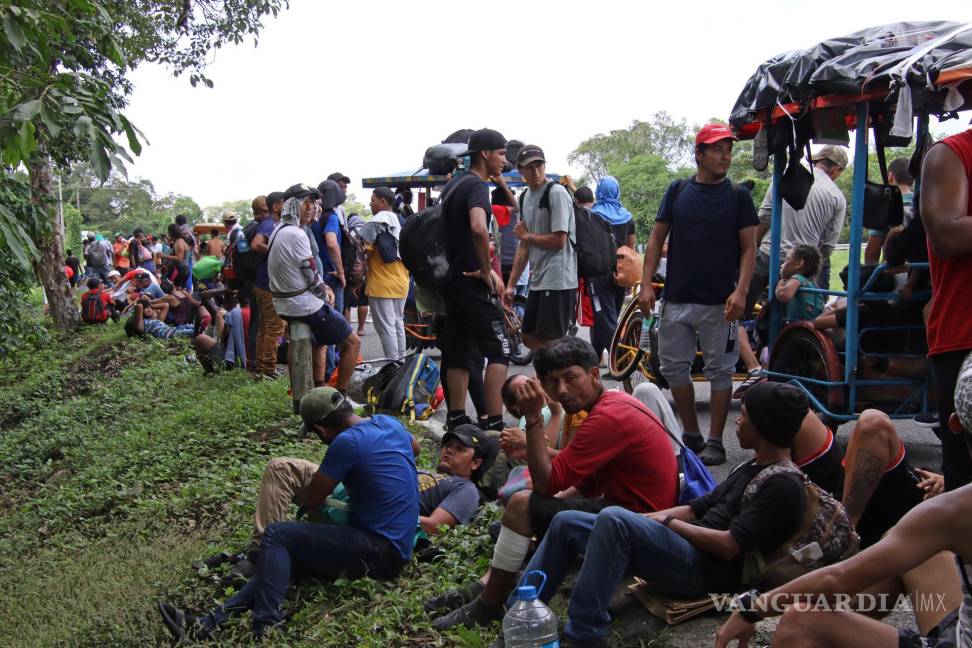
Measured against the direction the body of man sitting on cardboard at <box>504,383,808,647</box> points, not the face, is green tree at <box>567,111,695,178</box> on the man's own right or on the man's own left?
on the man's own right

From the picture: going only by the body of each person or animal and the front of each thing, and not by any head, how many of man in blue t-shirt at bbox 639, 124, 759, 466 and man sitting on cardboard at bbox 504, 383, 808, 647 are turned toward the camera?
1

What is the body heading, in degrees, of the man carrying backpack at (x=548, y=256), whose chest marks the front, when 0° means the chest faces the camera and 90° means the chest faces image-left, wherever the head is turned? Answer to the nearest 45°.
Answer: approximately 45°

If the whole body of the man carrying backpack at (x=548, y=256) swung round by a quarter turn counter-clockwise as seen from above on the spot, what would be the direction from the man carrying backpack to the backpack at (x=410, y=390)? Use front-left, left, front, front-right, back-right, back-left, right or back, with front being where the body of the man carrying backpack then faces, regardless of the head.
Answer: back

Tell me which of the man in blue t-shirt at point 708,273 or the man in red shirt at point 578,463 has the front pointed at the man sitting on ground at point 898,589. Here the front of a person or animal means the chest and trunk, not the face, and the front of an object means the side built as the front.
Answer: the man in blue t-shirt

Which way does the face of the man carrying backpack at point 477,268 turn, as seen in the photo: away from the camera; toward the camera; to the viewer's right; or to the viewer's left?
to the viewer's right

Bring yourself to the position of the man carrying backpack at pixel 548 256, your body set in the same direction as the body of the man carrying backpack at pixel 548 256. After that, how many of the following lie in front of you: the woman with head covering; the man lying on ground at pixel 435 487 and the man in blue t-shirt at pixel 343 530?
2

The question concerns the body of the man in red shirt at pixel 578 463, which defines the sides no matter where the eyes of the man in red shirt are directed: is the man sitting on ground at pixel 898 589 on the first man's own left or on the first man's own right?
on the first man's own left

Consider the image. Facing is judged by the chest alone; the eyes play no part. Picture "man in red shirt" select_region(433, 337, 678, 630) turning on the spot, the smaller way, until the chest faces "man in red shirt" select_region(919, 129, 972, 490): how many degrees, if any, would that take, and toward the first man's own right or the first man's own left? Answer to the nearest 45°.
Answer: approximately 135° to the first man's own left

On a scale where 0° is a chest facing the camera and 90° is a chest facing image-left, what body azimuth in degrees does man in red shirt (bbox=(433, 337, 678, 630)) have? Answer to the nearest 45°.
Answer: approximately 90°

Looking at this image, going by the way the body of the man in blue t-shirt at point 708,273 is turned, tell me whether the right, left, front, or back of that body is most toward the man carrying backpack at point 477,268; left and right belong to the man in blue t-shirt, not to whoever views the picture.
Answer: right

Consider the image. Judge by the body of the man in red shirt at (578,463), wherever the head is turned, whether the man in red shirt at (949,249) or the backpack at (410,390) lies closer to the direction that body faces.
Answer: the backpack

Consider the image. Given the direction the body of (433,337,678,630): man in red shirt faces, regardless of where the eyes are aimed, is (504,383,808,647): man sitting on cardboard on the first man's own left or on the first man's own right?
on the first man's own left

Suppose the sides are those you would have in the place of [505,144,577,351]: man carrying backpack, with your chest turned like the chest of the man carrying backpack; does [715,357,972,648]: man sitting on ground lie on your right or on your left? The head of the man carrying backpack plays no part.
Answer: on your left

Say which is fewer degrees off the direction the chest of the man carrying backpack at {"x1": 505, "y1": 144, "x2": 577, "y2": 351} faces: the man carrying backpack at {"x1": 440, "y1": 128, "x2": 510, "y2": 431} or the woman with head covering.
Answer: the man carrying backpack

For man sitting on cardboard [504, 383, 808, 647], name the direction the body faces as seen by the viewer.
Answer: to the viewer's left
